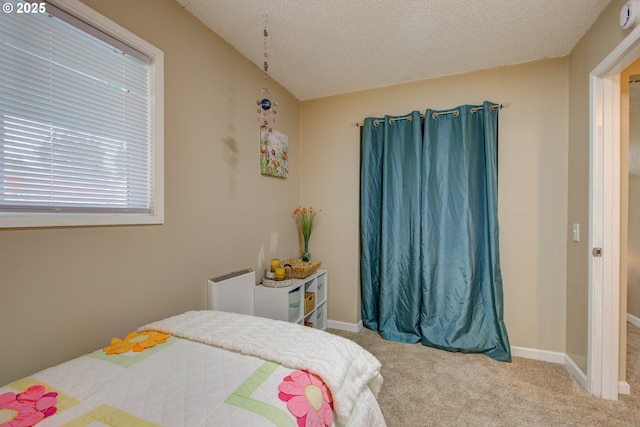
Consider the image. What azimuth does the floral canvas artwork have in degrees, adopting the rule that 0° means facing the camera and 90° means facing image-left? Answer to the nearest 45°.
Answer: approximately 315°

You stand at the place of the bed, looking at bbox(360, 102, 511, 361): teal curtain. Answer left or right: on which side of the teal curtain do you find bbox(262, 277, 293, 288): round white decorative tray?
left

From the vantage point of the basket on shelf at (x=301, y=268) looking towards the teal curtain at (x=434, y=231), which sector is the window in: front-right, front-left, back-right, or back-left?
back-right

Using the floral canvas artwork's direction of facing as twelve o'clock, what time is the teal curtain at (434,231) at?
The teal curtain is roughly at 11 o'clock from the floral canvas artwork.

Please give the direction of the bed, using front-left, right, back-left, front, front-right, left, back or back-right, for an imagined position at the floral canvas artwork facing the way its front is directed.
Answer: front-right

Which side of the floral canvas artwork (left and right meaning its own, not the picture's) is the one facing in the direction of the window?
right
